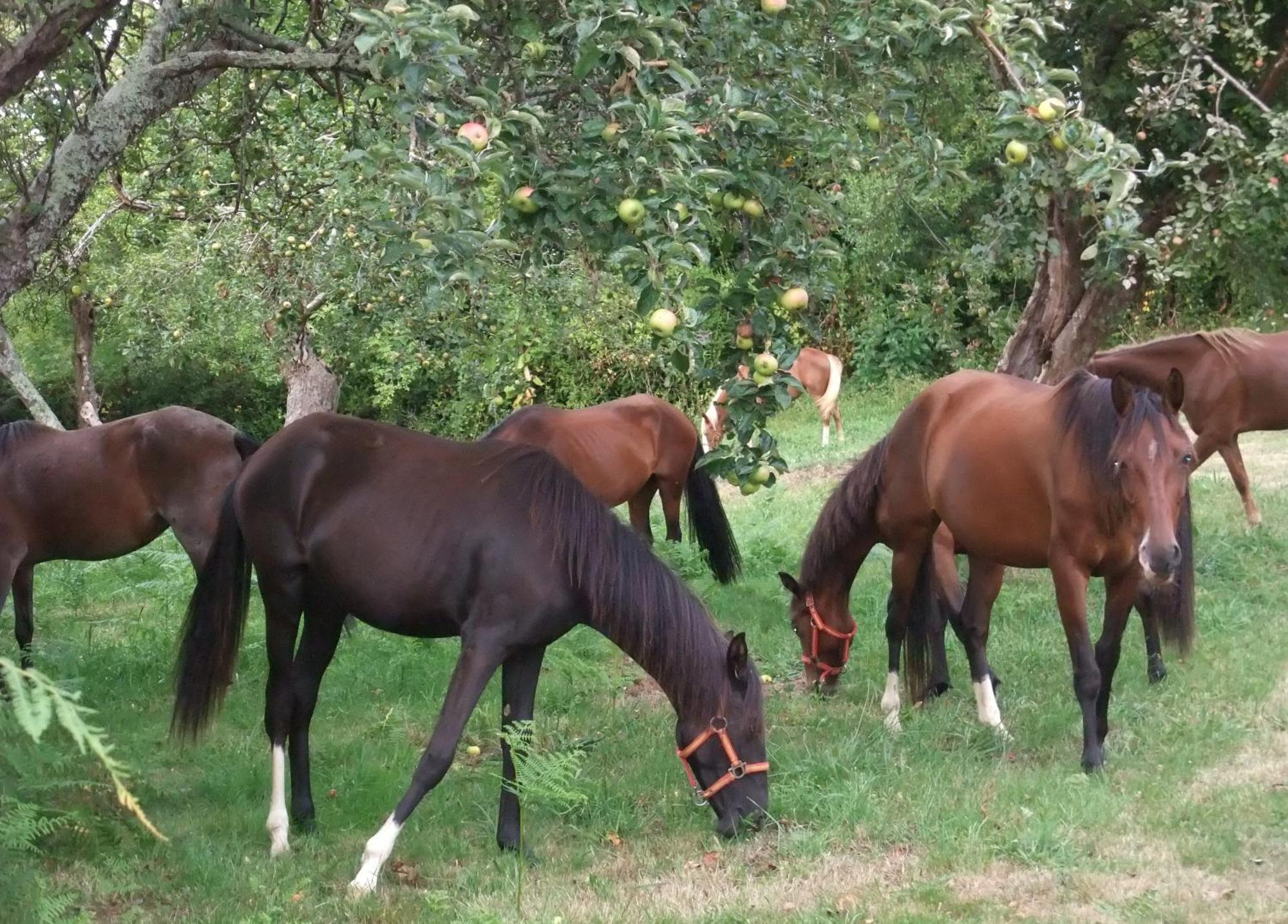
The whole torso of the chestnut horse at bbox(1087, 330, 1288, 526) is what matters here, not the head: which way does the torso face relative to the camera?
to the viewer's left

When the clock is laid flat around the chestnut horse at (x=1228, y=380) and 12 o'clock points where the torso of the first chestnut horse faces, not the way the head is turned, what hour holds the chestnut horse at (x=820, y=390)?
The chestnut horse at (x=820, y=390) is roughly at 2 o'clock from the chestnut horse at (x=1228, y=380).

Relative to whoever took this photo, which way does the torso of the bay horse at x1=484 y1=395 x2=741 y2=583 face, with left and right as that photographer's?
facing to the left of the viewer

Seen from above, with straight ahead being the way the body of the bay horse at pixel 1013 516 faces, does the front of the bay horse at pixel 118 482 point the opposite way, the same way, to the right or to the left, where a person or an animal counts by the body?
to the right

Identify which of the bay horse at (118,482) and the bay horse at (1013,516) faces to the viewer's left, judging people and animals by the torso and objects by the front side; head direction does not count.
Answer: the bay horse at (118,482)

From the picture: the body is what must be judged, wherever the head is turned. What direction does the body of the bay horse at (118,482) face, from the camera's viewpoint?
to the viewer's left

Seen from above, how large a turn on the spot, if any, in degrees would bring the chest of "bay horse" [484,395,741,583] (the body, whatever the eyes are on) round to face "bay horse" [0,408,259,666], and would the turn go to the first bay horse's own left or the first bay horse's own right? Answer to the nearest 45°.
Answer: approximately 45° to the first bay horse's own left

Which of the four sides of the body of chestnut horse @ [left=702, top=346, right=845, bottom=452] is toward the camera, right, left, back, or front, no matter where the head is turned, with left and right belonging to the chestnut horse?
left
